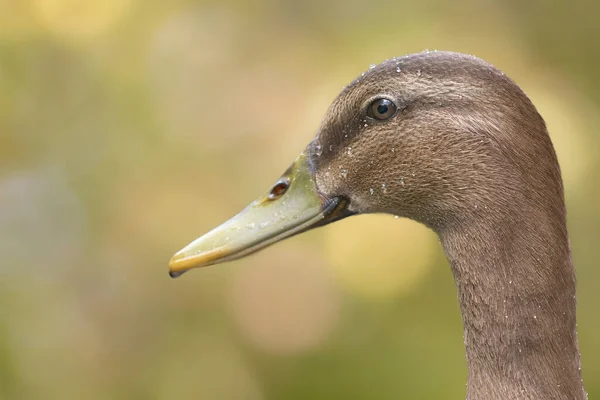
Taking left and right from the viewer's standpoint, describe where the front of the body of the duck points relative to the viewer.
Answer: facing to the left of the viewer
